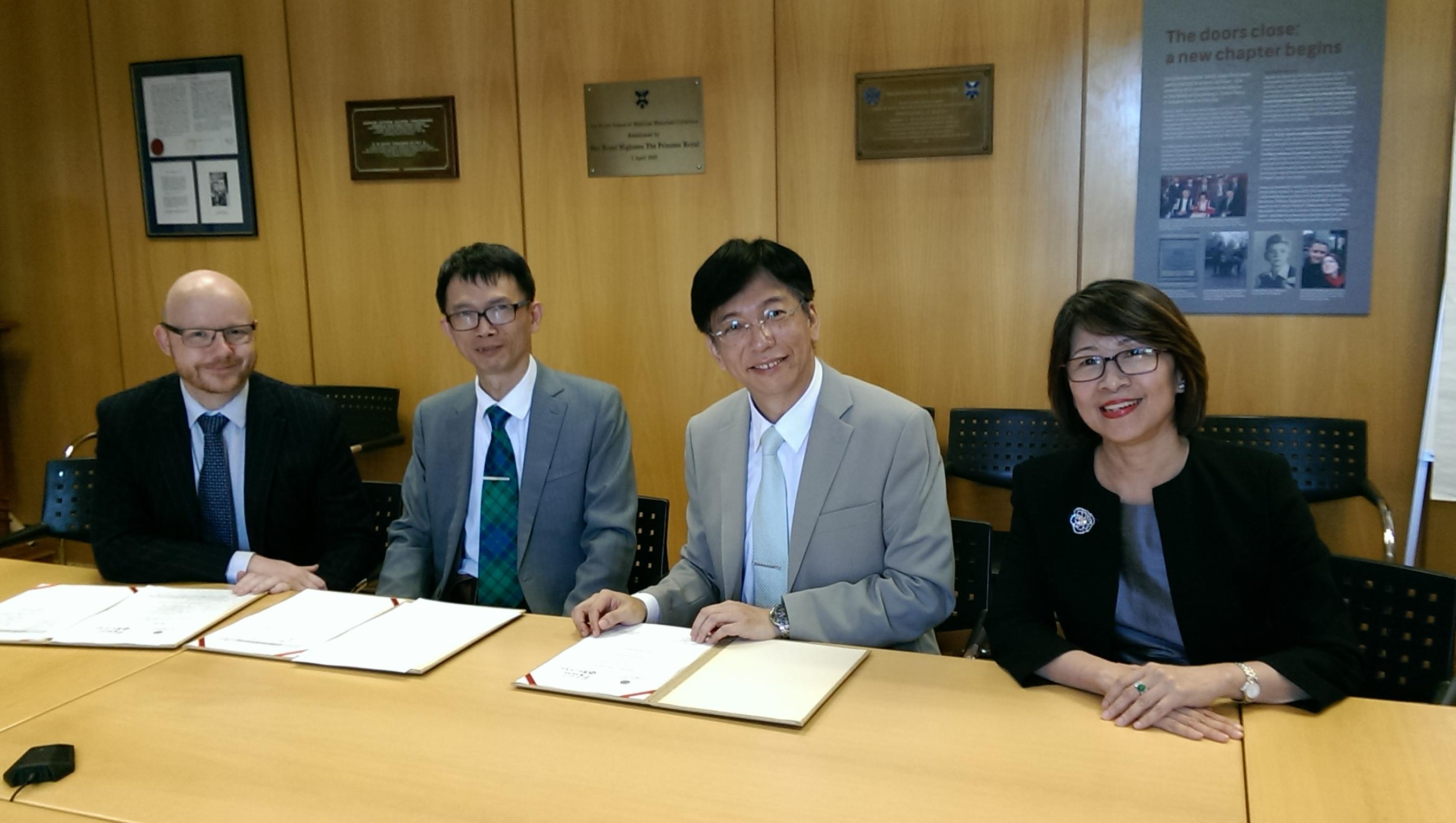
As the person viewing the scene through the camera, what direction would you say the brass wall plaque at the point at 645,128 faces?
facing the viewer

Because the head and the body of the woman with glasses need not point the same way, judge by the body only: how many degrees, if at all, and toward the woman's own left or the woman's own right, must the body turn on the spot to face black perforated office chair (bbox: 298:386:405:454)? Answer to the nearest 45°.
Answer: approximately 90° to the woman's own right

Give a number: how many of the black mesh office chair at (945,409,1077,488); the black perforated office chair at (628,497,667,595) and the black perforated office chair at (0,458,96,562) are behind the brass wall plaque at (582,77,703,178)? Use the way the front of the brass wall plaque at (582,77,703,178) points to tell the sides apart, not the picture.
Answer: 0

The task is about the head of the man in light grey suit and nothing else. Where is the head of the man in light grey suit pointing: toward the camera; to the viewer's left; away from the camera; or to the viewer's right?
toward the camera

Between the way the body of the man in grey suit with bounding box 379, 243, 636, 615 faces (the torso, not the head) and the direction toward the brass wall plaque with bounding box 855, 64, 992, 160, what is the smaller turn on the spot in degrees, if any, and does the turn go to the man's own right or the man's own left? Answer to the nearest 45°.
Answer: approximately 135° to the man's own left

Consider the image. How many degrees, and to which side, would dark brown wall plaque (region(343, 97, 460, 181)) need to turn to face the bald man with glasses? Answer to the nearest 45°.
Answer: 0° — it already faces them

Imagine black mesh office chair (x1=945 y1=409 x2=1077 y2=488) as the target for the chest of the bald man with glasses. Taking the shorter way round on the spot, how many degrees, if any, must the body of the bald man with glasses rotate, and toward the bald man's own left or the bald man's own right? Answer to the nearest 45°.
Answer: approximately 90° to the bald man's own left

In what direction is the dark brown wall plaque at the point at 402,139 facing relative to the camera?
toward the camera

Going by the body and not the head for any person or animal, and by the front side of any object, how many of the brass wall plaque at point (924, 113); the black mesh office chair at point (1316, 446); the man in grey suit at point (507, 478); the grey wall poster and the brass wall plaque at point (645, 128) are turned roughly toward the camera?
5

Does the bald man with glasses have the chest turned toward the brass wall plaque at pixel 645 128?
no

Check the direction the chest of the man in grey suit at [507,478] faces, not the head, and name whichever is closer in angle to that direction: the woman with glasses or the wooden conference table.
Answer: the wooden conference table

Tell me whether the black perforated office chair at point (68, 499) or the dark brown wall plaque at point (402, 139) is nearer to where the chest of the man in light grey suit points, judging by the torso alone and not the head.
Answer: the black perforated office chair

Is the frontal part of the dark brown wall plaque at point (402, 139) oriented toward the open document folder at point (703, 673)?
yes

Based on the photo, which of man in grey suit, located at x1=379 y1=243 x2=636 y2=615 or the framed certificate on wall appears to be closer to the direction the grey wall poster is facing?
the man in grey suit

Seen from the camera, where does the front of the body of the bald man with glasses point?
toward the camera
